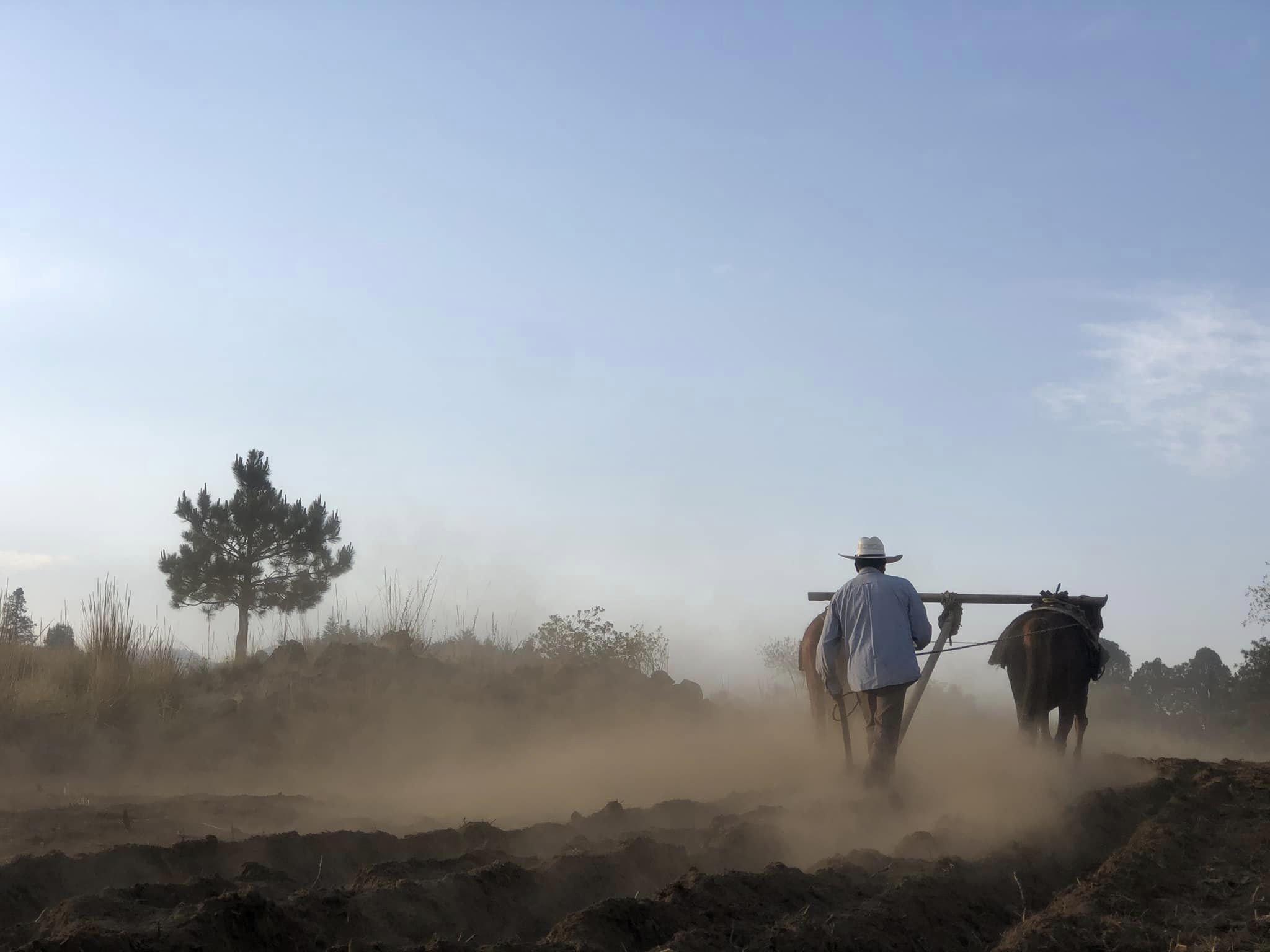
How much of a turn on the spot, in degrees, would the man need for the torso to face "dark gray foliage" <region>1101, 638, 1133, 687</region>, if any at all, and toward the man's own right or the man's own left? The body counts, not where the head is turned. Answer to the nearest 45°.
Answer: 0° — they already face it

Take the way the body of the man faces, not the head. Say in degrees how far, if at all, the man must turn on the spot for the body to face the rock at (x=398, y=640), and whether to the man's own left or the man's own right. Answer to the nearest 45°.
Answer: approximately 45° to the man's own left

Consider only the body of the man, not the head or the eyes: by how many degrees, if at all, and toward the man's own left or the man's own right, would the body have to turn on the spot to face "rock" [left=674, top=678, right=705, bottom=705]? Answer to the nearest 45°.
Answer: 0° — they already face it

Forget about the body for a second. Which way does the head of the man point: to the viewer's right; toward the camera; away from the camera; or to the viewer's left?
away from the camera

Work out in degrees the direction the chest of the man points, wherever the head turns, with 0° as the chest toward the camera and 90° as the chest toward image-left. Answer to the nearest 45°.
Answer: approximately 180°

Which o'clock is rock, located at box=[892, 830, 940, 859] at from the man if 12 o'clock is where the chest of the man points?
The rock is roughly at 6 o'clock from the man.

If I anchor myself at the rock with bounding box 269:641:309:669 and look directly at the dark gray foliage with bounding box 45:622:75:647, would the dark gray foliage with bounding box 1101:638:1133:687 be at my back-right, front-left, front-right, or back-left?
back-right

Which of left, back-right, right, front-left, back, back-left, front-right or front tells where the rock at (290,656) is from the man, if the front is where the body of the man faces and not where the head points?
front-left

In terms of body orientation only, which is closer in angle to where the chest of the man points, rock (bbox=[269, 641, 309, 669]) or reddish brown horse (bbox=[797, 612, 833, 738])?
the reddish brown horse

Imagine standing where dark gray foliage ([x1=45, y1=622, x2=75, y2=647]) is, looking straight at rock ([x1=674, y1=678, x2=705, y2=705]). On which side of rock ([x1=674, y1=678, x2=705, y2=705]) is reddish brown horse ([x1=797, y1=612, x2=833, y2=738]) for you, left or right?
right
